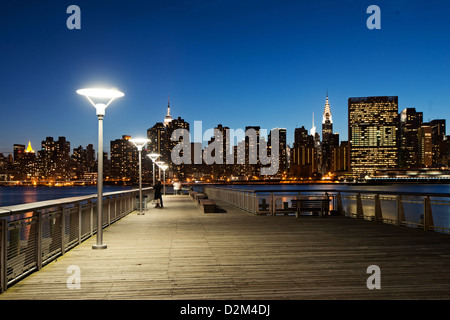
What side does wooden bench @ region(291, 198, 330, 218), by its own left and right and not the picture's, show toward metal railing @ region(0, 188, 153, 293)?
back
